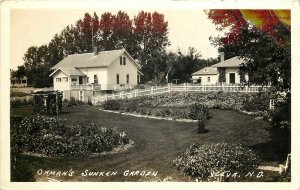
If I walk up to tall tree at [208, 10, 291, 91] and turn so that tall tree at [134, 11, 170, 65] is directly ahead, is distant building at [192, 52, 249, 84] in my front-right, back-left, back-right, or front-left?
front-right

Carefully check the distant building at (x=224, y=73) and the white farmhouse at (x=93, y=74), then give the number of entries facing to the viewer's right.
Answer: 0

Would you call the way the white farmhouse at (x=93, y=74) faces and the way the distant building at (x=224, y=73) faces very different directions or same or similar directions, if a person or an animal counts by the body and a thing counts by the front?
same or similar directions

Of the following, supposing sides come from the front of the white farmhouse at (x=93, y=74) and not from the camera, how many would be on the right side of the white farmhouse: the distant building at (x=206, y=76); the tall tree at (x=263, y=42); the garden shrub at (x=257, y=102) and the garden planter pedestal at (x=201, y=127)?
0

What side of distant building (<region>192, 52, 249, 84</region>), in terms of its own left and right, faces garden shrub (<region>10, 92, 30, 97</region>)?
right

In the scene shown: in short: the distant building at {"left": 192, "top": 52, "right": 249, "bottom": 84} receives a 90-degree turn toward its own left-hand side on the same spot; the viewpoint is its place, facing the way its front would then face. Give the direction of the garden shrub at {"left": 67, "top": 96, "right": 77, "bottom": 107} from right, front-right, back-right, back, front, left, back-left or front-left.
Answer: back

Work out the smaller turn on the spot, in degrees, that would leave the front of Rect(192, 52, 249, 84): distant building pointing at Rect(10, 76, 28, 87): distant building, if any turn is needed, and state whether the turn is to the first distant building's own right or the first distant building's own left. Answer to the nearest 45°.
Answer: approximately 90° to the first distant building's own right

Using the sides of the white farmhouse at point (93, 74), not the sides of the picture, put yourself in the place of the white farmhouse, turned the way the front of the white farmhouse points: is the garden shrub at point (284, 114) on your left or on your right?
on your left

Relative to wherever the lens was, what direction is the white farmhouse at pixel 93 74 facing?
facing the viewer and to the left of the viewer

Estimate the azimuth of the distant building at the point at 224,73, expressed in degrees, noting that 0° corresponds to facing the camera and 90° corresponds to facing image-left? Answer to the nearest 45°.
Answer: approximately 0°

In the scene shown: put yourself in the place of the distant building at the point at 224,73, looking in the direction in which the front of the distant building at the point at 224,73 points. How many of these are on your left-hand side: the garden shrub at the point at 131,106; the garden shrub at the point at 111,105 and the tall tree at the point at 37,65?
0
